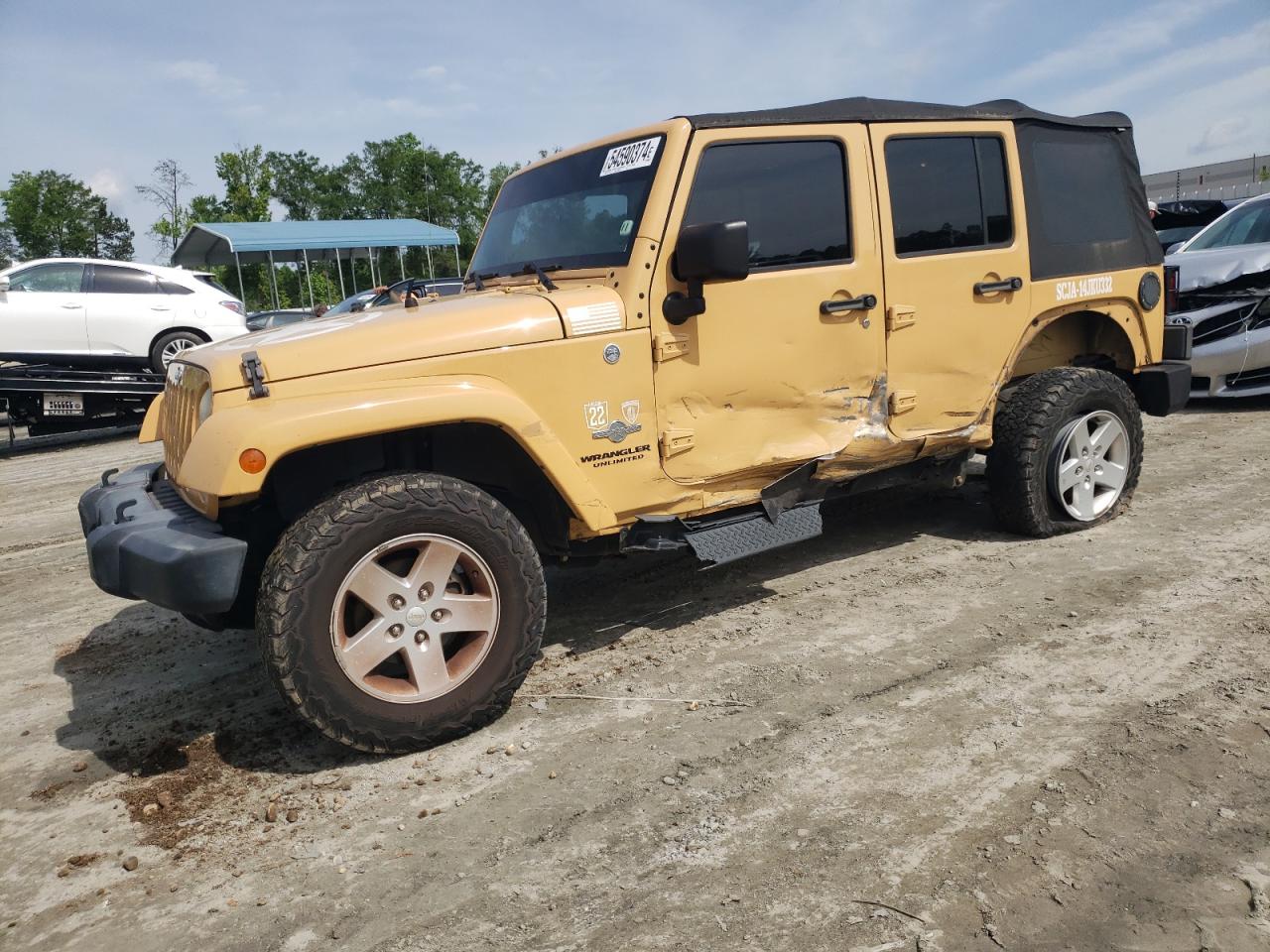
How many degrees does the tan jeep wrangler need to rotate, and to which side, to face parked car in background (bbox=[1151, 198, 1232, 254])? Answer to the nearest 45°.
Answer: approximately 180°

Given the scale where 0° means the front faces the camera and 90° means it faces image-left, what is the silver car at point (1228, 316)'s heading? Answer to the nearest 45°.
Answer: approximately 45°

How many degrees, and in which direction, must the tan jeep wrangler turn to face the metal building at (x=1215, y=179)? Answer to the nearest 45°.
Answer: approximately 180°

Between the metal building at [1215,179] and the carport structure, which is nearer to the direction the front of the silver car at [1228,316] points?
the carport structure

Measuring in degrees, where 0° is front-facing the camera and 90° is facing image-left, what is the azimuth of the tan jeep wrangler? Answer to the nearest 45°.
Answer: approximately 45°

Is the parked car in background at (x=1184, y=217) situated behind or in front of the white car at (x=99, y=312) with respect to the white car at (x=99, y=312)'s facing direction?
behind

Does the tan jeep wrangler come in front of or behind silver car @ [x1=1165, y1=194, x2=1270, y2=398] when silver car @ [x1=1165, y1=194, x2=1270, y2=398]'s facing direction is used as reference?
in front

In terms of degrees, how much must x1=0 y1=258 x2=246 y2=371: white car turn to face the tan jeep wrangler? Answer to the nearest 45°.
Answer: approximately 90° to its left

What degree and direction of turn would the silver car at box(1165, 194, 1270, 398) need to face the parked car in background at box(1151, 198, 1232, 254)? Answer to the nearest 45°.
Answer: approximately 135° to its right

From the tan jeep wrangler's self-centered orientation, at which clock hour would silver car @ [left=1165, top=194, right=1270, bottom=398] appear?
The silver car is roughly at 6 o'clock from the tan jeep wrangler.

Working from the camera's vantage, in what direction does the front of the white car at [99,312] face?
facing to the left of the viewer
